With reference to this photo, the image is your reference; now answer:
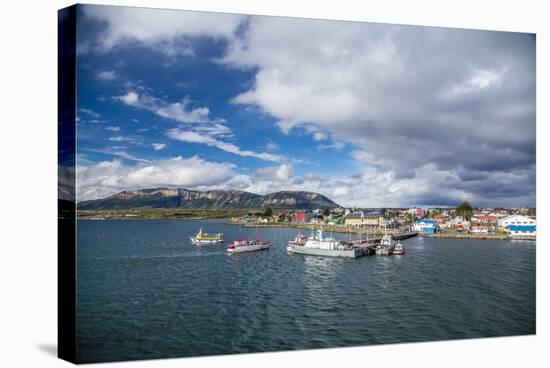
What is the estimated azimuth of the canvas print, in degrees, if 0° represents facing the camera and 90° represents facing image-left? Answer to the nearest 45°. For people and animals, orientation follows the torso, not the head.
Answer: approximately 315°
